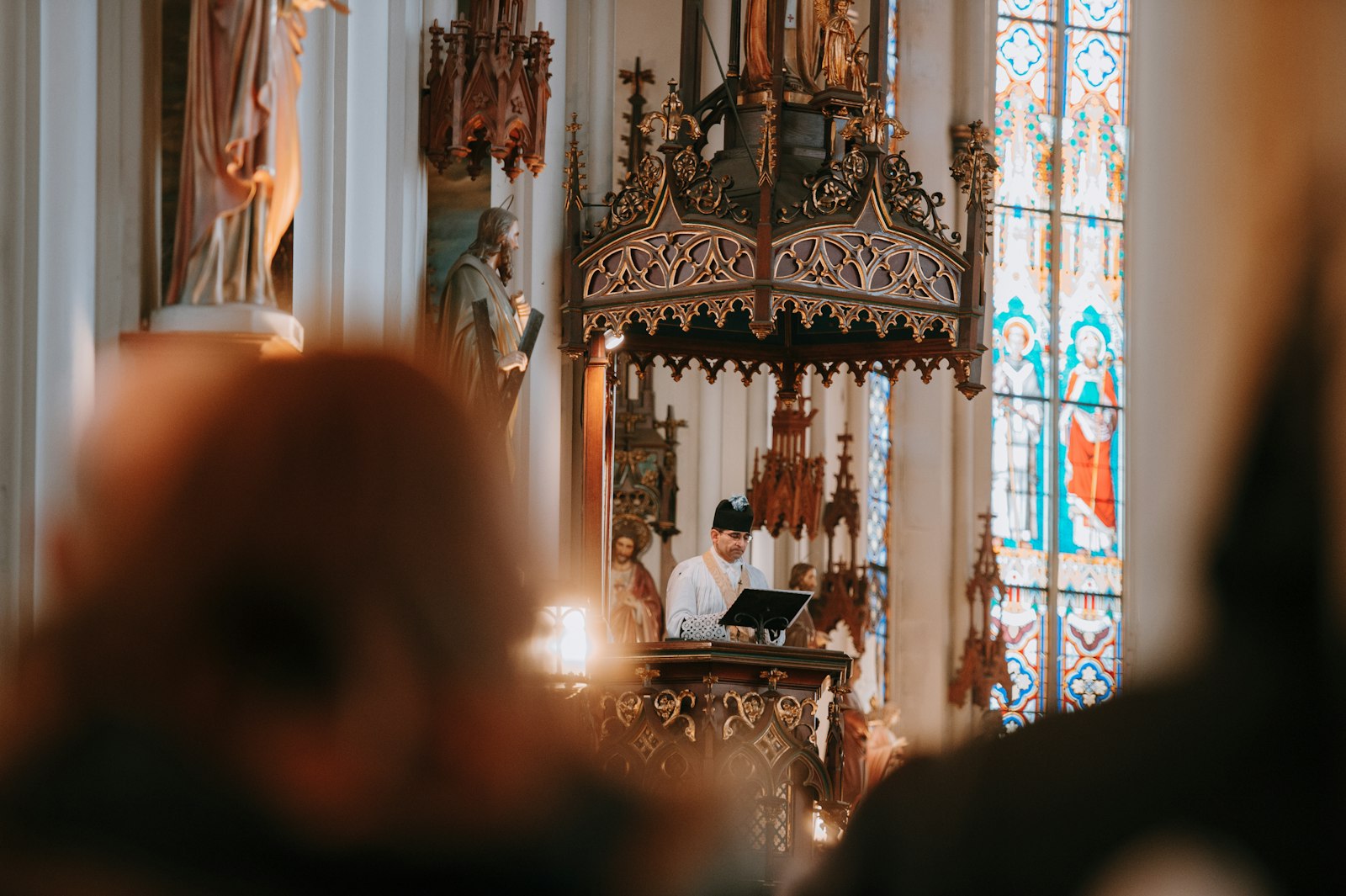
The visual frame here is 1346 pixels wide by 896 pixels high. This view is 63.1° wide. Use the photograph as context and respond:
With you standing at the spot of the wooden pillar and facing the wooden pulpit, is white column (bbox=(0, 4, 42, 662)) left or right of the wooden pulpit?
right

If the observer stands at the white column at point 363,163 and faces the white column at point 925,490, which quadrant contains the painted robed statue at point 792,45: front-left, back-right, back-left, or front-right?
front-right

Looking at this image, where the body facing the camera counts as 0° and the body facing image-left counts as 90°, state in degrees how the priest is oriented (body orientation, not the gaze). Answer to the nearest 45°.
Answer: approximately 315°

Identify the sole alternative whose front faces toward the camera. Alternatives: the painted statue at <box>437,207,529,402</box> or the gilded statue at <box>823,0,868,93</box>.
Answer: the gilded statue

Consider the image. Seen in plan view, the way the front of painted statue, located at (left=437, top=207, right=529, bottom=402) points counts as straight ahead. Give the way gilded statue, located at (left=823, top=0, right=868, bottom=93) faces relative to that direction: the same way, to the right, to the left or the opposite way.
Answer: to the right

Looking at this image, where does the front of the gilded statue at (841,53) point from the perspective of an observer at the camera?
facing the viewer

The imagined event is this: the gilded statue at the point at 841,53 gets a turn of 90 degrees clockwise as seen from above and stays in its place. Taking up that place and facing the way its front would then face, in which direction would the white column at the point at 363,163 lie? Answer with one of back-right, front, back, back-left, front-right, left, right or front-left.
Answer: front-left

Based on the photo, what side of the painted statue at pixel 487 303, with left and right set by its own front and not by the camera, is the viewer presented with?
right

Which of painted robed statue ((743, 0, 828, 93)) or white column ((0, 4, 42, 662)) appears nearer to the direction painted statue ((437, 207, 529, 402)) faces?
the painted robed statue
